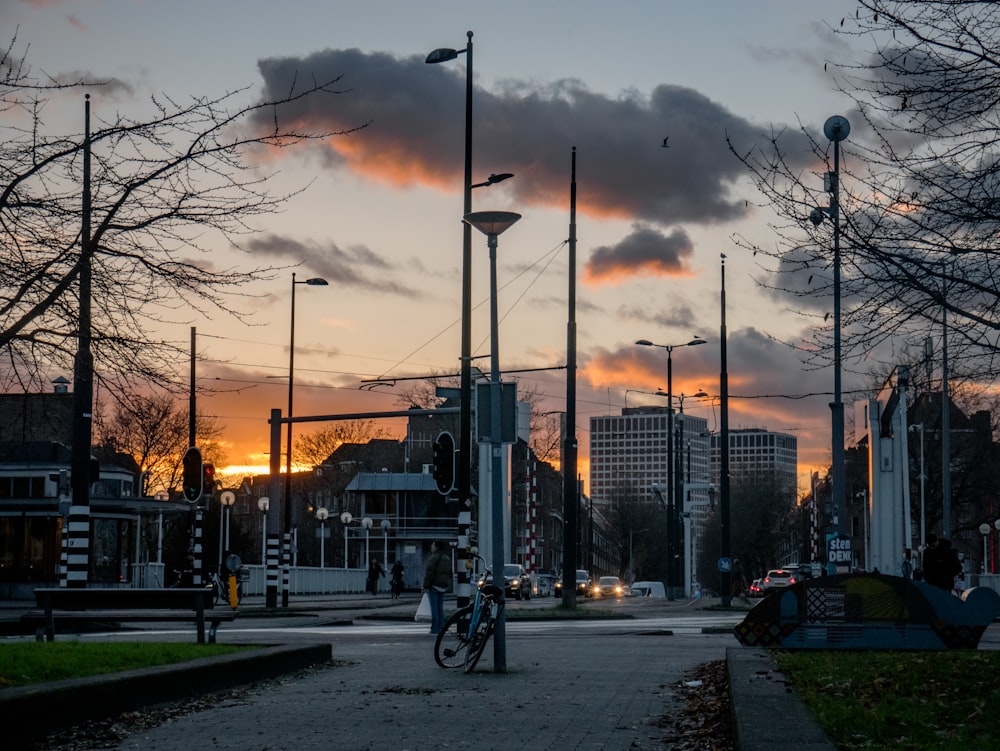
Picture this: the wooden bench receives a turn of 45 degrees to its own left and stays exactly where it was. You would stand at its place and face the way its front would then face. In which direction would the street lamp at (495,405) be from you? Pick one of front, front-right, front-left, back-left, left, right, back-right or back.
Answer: back

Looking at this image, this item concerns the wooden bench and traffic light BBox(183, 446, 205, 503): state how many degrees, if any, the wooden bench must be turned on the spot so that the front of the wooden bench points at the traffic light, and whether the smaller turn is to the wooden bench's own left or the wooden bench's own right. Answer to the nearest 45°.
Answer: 0° — it already faces it

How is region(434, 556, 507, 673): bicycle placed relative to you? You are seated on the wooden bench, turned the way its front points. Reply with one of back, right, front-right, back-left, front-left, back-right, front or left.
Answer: back-right

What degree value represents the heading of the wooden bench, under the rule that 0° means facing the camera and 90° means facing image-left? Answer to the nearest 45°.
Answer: approximately 180°

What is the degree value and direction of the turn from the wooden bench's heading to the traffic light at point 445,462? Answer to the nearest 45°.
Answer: approximately 45° to its right

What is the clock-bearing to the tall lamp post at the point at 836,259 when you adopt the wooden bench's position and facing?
The tall lamp post is roughly at 3 o'clock from the wooden bench.
